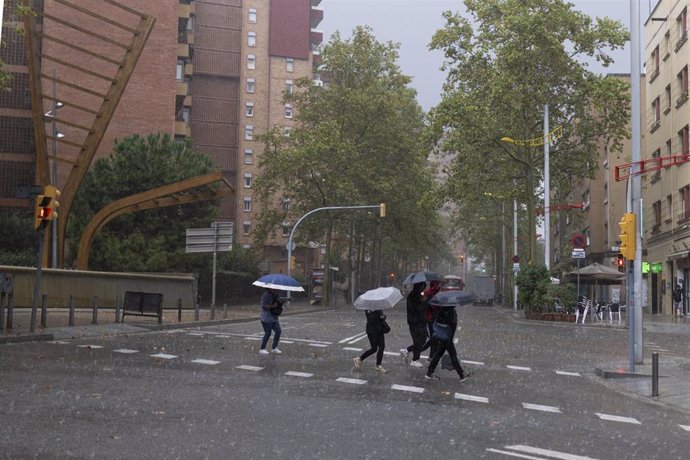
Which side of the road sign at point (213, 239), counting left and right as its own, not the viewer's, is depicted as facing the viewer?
back

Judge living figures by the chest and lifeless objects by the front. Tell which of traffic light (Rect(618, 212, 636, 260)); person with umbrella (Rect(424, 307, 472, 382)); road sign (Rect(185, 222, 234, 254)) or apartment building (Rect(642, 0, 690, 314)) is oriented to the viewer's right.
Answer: the person with umbrella

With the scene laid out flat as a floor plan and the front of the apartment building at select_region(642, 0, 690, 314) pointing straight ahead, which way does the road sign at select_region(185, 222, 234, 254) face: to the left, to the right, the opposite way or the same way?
to the right

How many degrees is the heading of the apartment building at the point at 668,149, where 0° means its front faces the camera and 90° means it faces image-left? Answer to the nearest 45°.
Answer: approximately 45°

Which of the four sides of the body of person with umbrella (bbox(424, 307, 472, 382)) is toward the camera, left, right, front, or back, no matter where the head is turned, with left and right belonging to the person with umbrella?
right

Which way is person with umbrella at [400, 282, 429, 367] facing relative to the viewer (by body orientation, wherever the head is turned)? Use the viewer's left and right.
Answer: facing to the right of the viewer

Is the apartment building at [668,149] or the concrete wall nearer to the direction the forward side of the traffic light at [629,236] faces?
the concrete wall

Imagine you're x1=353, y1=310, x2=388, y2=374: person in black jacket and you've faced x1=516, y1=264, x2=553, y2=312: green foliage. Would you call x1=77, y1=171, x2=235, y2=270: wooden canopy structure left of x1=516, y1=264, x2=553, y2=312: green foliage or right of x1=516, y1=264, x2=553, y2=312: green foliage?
left

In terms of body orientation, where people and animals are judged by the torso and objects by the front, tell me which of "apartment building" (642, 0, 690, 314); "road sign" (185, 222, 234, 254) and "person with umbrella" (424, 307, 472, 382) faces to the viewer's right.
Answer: the person with umbrella
